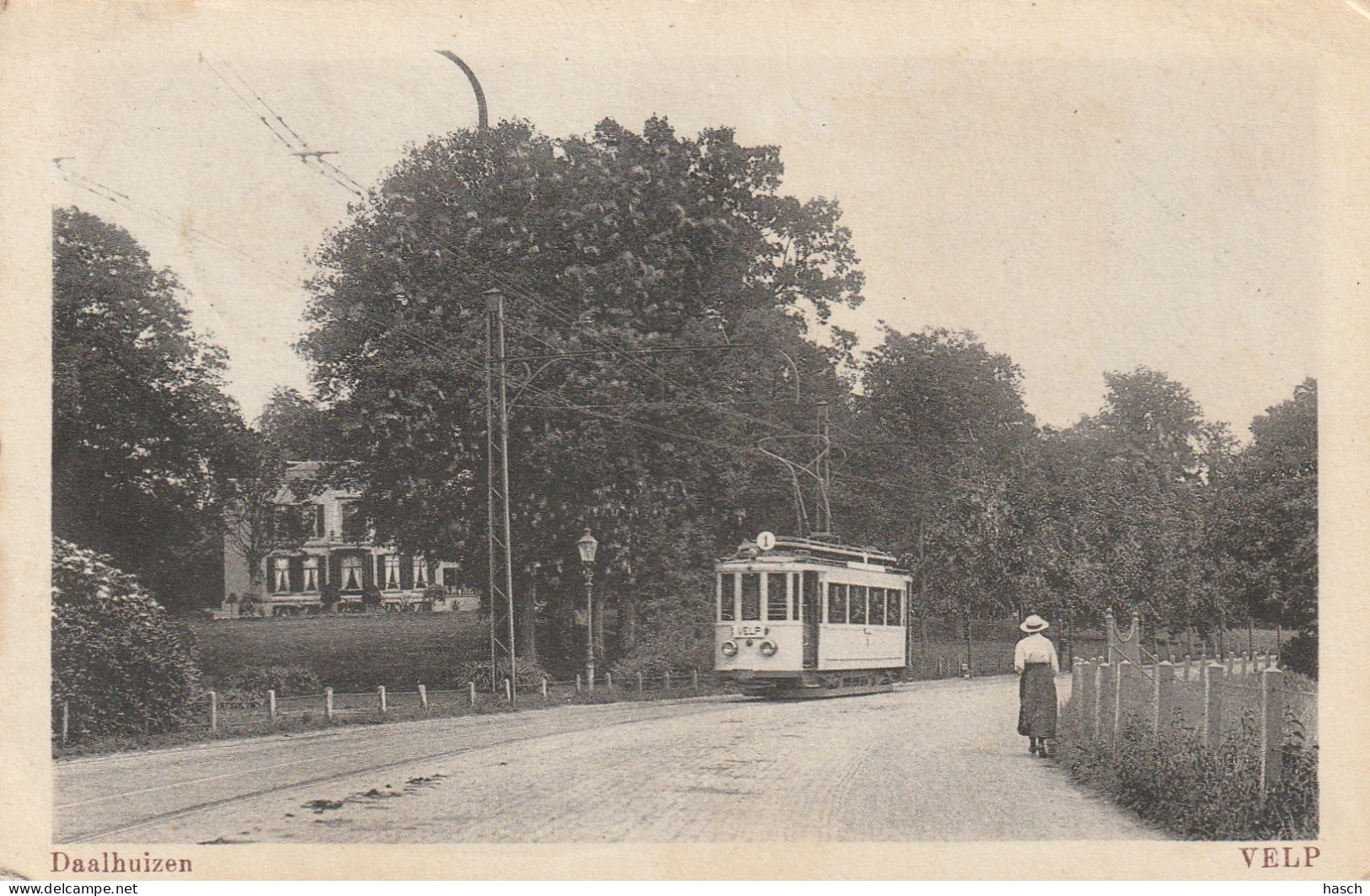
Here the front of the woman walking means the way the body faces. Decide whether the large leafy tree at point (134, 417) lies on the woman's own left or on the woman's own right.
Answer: on the woman's own left

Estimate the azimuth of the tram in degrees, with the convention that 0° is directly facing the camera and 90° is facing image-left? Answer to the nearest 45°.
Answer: approximately 45°

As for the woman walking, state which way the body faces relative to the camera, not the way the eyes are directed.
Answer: away from the camera

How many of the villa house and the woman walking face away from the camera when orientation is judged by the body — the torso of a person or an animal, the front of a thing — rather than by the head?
1

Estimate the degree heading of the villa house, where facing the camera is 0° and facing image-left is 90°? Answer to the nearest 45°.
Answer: approximately 0°

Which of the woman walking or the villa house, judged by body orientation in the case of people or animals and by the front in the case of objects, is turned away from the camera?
the woman walking

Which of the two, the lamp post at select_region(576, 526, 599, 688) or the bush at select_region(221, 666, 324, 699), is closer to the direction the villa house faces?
the bush

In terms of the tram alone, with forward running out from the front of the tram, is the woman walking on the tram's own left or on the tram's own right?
on the tram's own left
